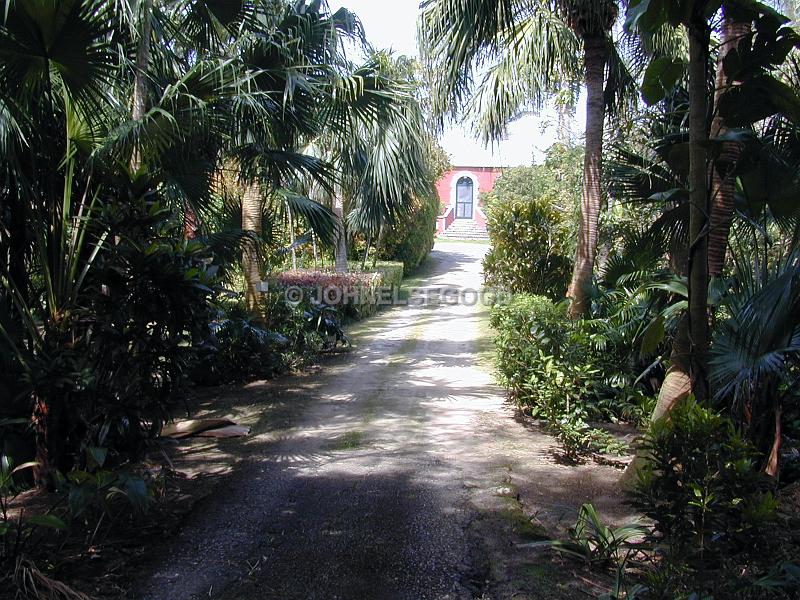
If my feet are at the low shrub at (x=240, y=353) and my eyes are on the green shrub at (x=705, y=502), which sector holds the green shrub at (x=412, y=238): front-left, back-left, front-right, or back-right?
back-left

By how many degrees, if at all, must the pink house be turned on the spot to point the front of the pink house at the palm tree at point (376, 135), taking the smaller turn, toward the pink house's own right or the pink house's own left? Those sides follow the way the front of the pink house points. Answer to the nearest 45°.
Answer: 0° — it already faces it

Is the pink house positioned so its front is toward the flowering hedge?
yes

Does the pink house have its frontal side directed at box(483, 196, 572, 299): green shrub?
yes

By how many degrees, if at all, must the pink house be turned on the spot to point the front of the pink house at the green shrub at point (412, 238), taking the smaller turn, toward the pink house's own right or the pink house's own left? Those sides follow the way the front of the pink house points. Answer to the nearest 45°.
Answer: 0° — it already faces it

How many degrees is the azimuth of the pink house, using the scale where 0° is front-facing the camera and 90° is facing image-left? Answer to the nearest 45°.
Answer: approximately 0°
